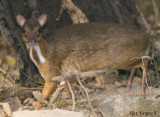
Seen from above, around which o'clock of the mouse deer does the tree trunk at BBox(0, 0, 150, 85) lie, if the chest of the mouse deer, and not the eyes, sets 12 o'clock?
The tree trunk is roughly at 2 o'clock from the mouse deer.

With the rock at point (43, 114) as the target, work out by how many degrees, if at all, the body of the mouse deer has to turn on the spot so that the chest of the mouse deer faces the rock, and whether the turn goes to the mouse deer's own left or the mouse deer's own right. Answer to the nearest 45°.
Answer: approximately 90° to the mouse deer's own left

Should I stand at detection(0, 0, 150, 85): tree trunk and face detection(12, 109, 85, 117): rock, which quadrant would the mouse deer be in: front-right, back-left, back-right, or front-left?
front-left

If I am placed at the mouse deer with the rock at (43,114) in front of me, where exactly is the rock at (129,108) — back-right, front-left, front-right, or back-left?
front-left

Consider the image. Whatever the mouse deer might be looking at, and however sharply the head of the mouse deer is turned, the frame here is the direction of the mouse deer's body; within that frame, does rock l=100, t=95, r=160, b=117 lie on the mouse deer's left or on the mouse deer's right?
on the mouse deer's left

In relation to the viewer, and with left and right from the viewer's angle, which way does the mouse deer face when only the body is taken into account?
facing to the left of the viewer

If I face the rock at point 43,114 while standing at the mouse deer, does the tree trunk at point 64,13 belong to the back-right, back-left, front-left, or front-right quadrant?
back-right

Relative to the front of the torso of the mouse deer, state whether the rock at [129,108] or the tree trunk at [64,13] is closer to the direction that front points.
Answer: the tree trunk
